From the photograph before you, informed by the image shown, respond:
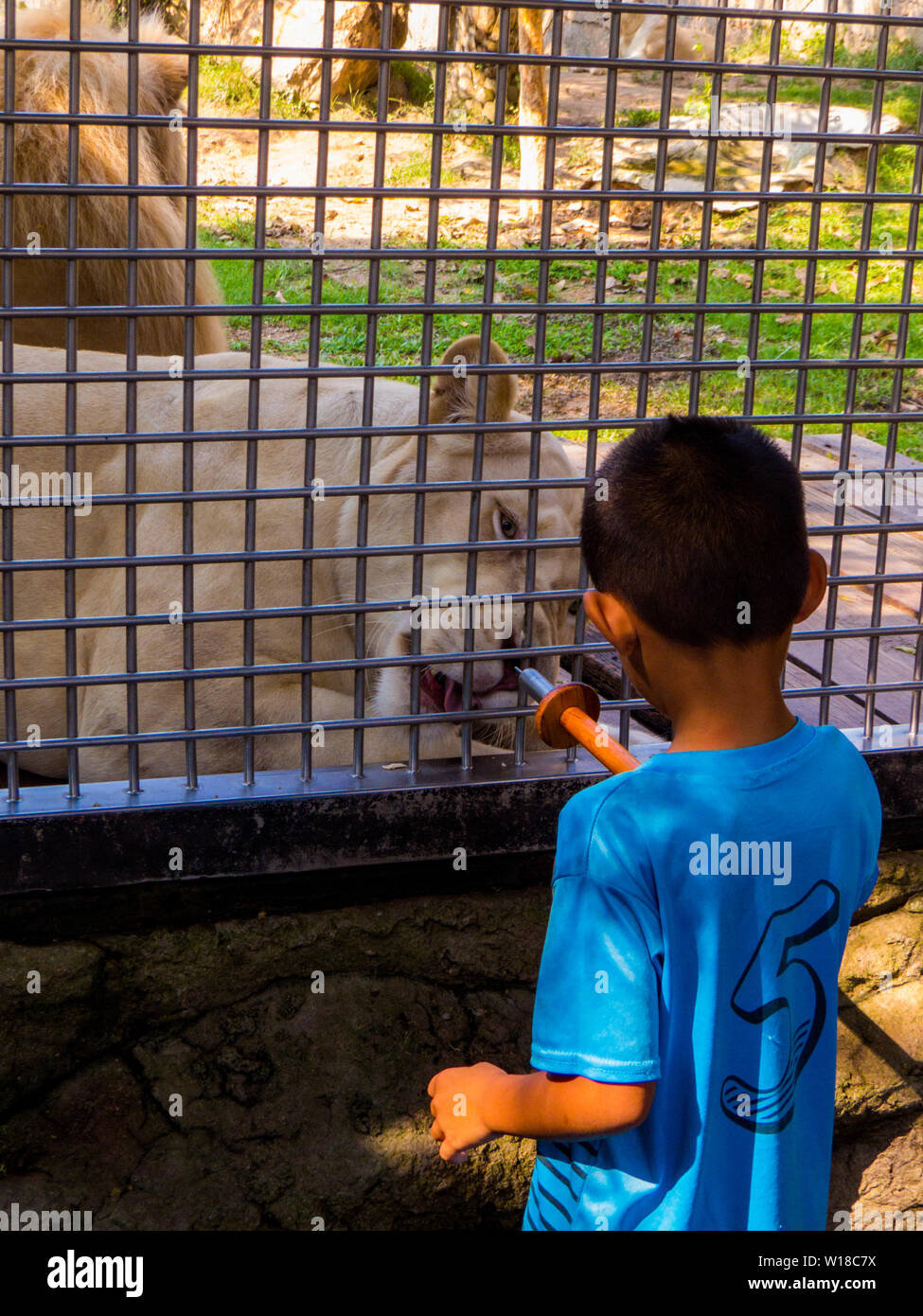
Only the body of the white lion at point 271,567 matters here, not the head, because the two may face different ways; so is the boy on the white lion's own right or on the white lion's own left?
on the white lion's own right

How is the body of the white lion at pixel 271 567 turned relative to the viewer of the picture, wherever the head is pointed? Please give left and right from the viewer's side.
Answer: facing to the right of the viewer

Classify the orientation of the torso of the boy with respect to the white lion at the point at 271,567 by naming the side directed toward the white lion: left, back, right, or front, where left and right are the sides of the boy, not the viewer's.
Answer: front

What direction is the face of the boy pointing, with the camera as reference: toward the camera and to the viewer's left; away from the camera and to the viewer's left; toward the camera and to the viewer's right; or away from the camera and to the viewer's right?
away from the camera and to the viewer's left

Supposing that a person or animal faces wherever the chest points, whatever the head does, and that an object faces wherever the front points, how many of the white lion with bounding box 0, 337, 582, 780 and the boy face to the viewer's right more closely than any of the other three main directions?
1

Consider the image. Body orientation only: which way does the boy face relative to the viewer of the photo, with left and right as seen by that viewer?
facing away from the viewer and to the left of the viewer

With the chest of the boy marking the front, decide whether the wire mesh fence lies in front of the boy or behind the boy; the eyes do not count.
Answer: in front
